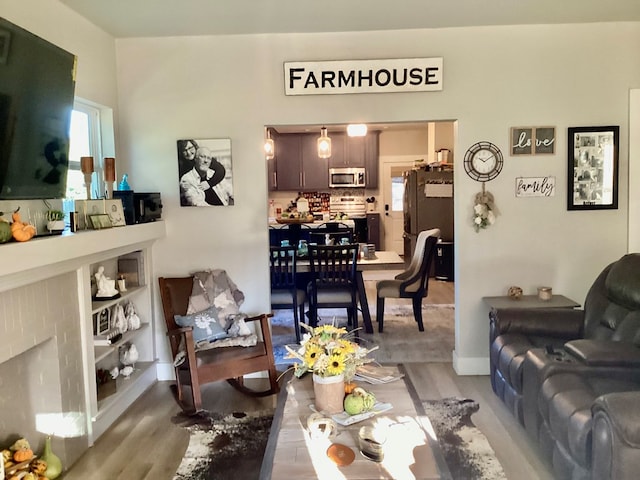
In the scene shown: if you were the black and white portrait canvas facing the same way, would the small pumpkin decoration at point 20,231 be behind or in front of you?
in front

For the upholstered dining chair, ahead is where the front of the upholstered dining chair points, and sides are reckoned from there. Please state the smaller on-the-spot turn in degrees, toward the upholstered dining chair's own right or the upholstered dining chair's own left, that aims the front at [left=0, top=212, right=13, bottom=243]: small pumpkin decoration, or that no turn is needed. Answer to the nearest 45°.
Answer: approximately 45° to the upholstered dining chair's own left

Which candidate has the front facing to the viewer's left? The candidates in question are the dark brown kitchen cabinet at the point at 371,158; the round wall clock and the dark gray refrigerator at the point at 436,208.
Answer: the dark gray refrigerator

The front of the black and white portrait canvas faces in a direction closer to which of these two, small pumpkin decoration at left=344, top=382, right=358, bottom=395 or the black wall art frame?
the small pumpkin decoration

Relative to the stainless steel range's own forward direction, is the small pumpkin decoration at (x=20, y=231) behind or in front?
in front

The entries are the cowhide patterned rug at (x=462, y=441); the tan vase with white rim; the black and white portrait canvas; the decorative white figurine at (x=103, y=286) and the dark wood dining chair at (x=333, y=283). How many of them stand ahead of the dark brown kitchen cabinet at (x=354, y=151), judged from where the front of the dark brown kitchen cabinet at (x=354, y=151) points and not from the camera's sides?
5

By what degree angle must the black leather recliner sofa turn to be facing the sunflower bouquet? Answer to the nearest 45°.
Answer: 0° — it already faces it

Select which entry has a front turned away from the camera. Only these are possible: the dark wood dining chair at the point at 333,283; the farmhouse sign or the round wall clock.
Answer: the dark wood dining chair

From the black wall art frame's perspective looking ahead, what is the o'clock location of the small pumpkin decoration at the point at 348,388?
The small pumpkin decoration is roughly at 1 o'clock from the black wall art frame.

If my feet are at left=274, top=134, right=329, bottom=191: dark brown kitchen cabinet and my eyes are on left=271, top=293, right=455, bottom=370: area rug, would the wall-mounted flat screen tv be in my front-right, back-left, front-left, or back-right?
front-right

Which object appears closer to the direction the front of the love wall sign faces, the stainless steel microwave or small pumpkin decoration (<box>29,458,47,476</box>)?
the small pumpkin decoration

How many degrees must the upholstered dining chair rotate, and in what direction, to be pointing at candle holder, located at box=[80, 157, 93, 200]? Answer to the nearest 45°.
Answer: approximately 45° to its left

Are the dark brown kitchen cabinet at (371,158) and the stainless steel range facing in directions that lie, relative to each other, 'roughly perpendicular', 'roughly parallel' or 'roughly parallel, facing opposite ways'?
roughly parallel

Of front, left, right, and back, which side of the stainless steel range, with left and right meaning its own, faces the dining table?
front

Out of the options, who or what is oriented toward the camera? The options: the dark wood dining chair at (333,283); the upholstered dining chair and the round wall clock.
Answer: the round wall clock

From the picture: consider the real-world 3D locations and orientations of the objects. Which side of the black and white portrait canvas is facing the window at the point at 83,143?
right

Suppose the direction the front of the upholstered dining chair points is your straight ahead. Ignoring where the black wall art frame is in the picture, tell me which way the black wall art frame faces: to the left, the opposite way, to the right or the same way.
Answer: to the left

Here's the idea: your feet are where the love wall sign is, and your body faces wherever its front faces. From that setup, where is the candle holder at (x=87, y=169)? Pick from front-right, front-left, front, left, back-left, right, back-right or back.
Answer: front-right

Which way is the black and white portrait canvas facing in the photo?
toward the camera

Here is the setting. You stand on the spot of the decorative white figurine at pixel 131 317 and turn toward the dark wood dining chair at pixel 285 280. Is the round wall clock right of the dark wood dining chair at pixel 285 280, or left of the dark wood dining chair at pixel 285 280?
right

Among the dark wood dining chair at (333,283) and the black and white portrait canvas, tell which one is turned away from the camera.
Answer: the dark wood dining chair

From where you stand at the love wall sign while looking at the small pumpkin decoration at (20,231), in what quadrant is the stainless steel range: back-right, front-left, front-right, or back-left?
back-right

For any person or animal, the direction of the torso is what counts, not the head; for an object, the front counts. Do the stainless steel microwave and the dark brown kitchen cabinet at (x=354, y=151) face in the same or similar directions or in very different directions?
same or similar directions

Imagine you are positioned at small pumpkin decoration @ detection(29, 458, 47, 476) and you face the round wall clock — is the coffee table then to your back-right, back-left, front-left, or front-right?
front-right
